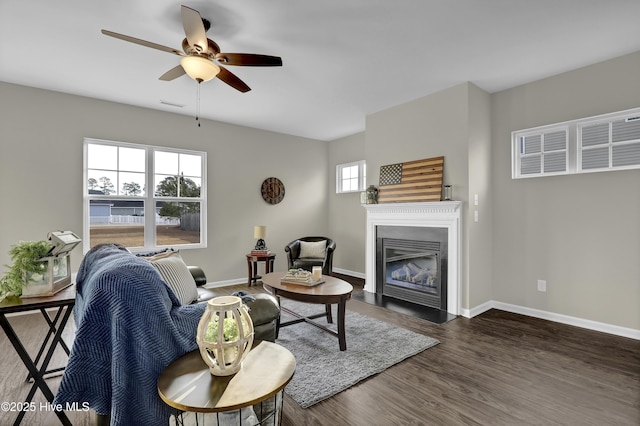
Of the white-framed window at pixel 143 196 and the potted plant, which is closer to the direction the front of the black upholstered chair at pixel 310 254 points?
the potted plant

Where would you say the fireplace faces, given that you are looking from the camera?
facing the viewer and to the left of the viewer

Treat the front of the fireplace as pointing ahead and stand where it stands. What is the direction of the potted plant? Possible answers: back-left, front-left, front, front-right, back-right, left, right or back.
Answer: front

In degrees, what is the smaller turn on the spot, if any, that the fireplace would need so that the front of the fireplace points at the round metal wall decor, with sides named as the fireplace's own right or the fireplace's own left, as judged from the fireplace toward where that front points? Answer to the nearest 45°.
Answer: approximately 45° to the fireplace's own right

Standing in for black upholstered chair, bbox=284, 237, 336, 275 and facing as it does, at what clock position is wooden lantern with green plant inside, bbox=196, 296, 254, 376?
The wooden lantern with green plant inside is roughly at 12 o'clock from the black upholstered chair.

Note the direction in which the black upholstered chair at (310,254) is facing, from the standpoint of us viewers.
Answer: facing the viewer

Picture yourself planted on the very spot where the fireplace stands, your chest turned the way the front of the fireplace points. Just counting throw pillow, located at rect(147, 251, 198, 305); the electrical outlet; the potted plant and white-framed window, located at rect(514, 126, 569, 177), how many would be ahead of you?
2

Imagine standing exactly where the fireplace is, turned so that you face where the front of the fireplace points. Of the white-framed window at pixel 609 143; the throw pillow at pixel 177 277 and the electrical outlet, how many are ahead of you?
1

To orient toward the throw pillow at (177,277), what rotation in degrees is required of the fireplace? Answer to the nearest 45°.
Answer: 0° — it already faces it

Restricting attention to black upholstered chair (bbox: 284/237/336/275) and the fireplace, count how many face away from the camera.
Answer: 0
